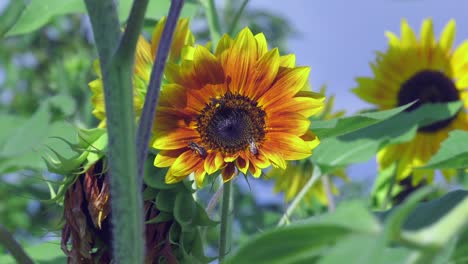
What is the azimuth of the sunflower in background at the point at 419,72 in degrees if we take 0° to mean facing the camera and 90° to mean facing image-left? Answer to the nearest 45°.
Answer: approximately 0°

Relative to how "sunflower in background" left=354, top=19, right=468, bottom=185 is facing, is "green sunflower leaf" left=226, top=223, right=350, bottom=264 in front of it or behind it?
in front

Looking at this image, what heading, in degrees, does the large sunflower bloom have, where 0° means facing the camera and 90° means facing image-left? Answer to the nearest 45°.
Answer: approximately 0°

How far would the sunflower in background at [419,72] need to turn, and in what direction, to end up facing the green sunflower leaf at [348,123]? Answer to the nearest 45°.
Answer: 0° — it already faces it

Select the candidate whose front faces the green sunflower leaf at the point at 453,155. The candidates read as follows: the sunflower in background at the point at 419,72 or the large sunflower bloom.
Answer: the sunflower in background

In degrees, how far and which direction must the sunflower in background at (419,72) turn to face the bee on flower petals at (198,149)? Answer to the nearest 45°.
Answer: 0° — it already faces it

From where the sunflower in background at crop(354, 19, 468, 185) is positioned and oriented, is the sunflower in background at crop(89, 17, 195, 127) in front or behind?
in front

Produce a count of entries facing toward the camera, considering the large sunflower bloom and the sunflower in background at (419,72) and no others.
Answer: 2

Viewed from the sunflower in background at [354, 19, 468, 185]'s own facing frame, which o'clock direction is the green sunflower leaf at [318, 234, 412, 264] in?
The green sunflower leaf is roughly at 12 o'clock from the sunflower in background.
